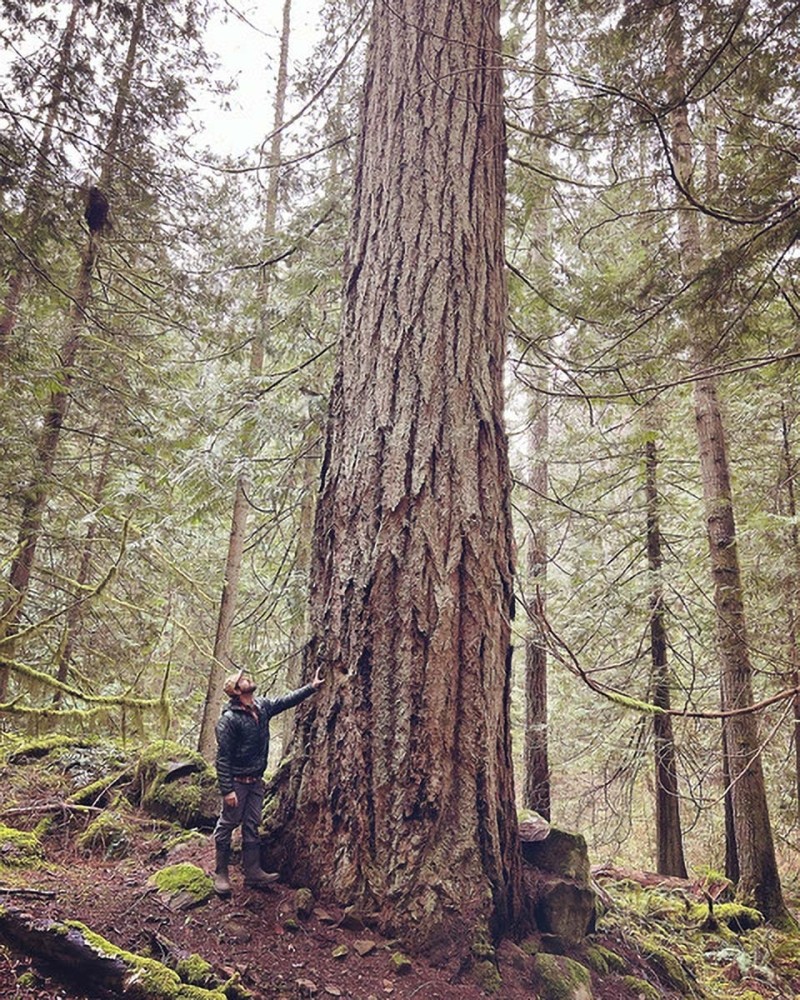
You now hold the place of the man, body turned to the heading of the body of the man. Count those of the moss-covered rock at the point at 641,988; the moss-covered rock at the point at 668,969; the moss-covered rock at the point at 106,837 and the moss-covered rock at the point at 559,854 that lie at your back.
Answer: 1

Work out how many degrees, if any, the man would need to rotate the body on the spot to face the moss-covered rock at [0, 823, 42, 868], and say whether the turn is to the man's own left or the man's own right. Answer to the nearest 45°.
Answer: approximately 135° to the man's own right

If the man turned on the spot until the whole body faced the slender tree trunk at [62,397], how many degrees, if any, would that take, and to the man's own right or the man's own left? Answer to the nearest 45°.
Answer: approximately 180°

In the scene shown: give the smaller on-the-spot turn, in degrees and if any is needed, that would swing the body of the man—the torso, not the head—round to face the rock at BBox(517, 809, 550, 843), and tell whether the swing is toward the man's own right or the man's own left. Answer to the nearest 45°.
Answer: approximately 45° to the man's own left

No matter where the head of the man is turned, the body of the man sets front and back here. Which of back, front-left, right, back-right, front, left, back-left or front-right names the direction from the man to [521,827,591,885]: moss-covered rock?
front-left

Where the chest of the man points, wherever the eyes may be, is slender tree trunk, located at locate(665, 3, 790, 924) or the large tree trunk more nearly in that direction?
the large tree trunk

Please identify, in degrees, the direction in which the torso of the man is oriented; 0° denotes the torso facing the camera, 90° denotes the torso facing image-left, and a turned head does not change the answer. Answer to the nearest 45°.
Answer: approximately 315°

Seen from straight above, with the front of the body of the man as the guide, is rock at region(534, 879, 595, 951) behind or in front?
in front

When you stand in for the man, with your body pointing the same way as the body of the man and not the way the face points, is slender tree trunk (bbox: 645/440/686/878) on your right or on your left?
on your left
